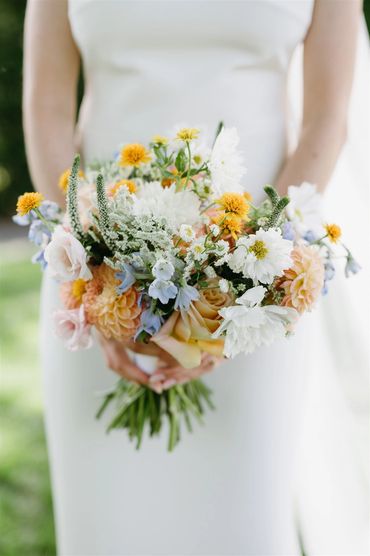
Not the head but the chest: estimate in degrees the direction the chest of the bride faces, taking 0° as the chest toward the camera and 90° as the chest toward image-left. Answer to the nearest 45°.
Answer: approximately 0°
